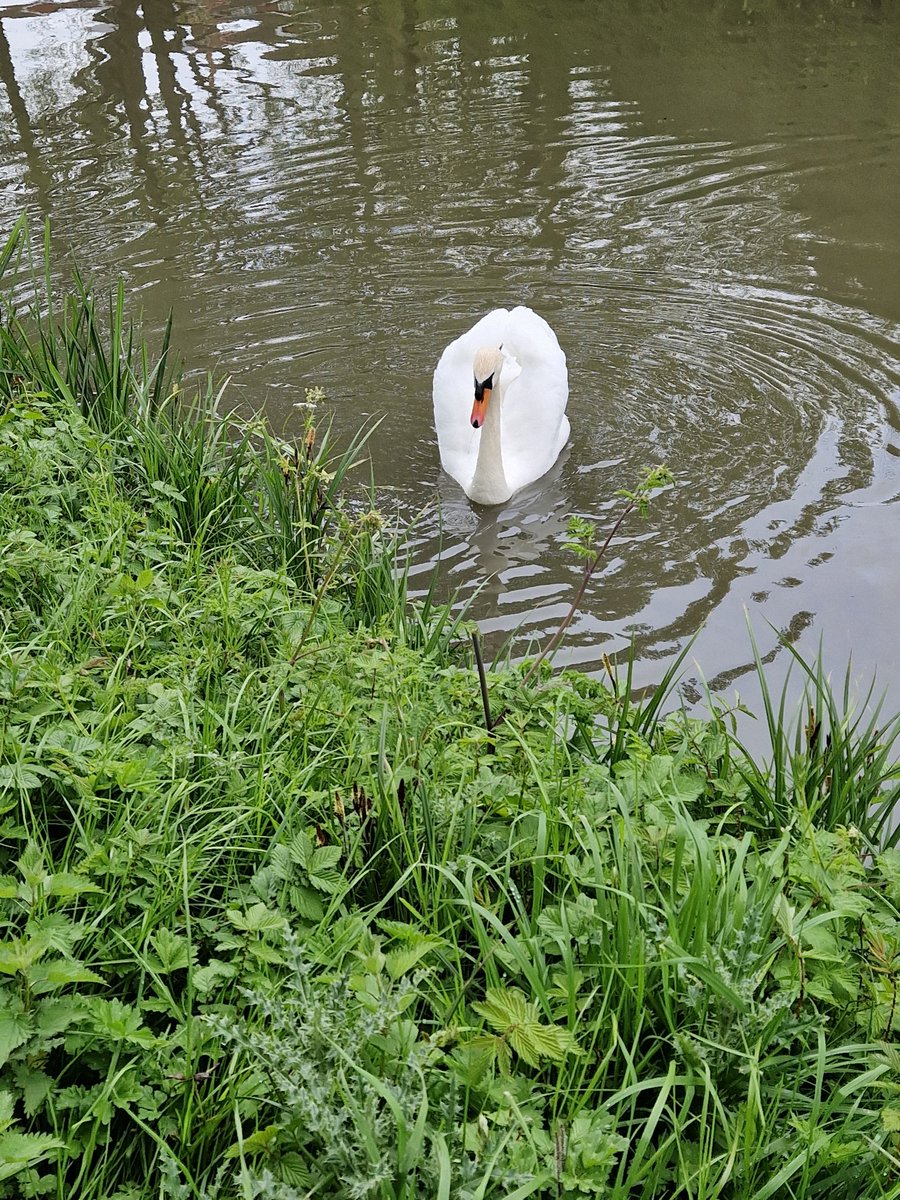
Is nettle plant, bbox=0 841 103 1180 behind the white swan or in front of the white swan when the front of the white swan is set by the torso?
in front

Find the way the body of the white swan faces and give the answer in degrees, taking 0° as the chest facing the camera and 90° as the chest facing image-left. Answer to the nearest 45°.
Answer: approximately 0°
